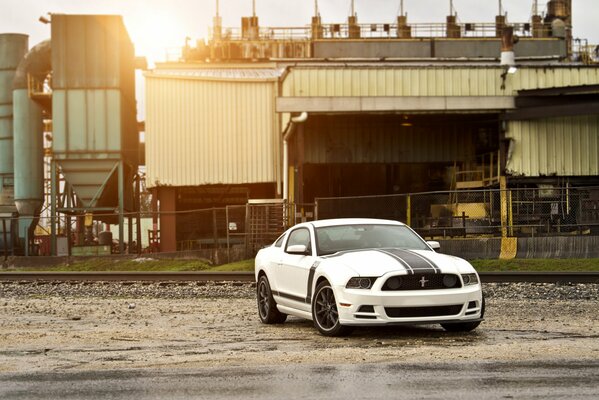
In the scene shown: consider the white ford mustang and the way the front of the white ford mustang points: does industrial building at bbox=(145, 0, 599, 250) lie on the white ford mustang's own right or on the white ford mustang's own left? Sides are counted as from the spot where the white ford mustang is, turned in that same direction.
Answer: on the white ford mustang's own left

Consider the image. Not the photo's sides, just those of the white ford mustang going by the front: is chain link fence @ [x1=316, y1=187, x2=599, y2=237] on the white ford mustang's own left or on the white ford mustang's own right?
on the white ford mustang's own left

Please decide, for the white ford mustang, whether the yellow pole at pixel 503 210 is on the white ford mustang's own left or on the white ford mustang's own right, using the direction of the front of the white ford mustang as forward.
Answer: on the white ford mustang's own left

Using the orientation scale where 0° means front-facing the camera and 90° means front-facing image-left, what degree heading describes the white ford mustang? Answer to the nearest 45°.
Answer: approximately 315°

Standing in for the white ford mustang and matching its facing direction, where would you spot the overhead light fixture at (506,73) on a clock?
The overhead light fixture is roughly at 8 o'clock from the white ford mustang.

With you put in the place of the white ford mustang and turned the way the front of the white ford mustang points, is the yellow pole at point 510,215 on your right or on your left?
on your left
